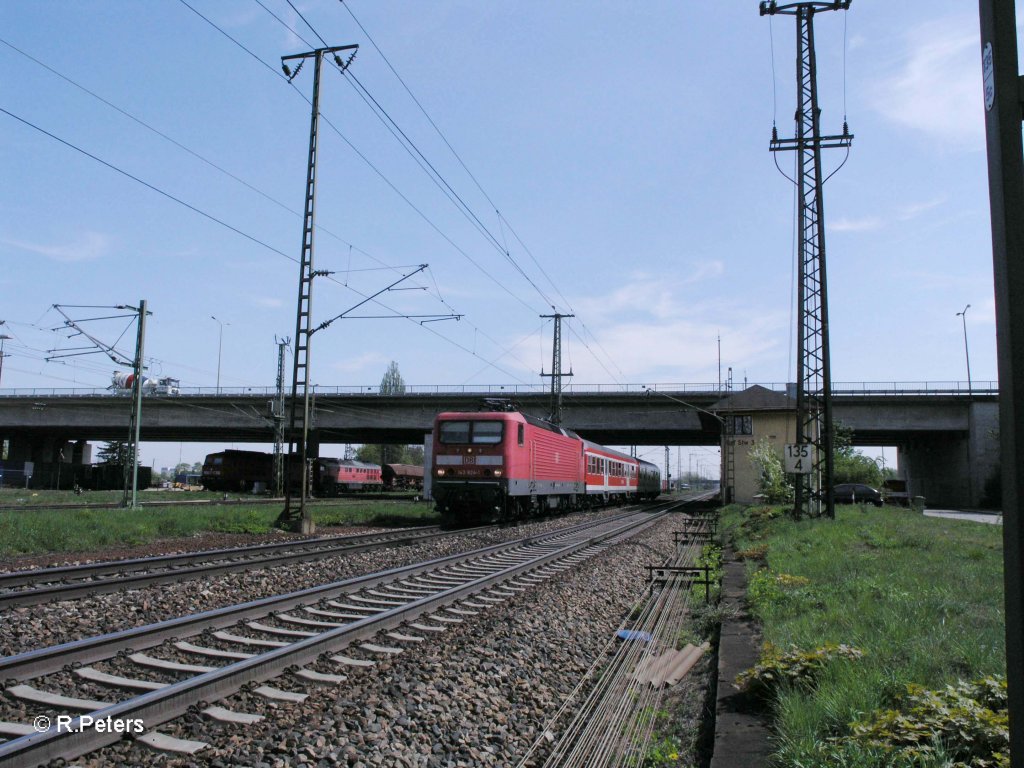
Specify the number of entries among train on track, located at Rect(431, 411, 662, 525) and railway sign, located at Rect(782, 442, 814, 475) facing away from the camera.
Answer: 0

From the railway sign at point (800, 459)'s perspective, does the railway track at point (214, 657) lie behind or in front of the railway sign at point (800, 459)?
in front

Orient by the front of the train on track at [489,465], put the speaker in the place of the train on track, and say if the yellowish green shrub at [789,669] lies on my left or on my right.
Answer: on my left

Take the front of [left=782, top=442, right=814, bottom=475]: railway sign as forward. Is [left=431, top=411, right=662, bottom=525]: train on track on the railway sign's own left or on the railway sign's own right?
on the railway sign's own right

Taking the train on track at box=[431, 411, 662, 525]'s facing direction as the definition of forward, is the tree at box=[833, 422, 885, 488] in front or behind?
behind

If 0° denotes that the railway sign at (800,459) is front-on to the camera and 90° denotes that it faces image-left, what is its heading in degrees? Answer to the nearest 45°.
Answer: approximately 0°

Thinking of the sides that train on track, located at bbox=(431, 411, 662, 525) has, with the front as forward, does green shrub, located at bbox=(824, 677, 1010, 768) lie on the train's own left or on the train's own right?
on the train's own left

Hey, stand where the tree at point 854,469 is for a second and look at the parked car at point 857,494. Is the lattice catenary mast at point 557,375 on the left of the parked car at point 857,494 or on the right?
right

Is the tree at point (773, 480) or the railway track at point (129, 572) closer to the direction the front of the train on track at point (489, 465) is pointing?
the railway track
